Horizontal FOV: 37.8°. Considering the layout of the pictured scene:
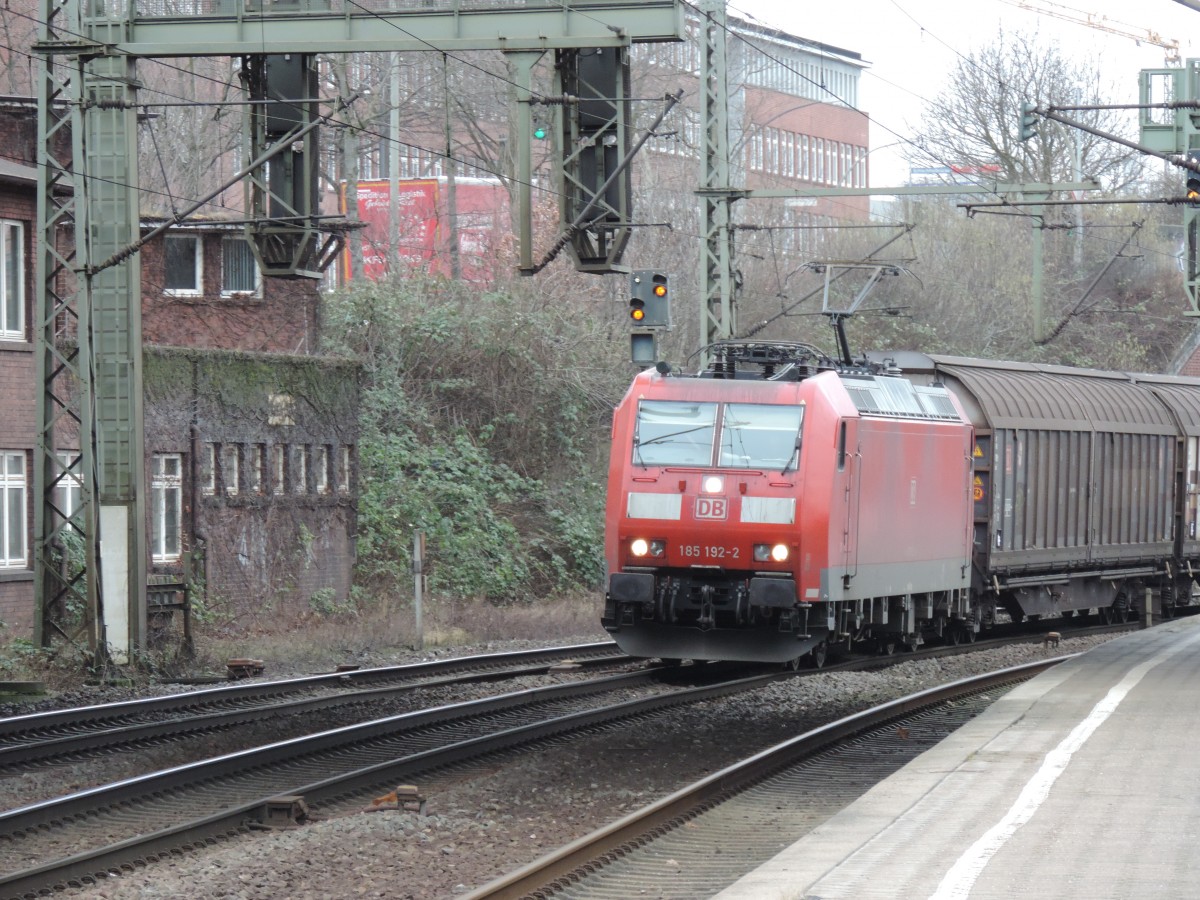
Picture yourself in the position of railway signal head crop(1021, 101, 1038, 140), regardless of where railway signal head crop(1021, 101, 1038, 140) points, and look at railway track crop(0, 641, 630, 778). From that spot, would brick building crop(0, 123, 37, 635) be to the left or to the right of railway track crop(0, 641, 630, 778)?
right

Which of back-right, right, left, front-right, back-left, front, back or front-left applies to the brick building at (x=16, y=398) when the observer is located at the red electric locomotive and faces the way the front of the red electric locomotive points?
back-right

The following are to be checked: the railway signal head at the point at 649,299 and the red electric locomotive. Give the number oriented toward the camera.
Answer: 2

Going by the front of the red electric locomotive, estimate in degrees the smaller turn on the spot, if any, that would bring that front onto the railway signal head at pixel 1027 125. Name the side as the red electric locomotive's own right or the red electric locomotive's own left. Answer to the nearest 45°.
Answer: approximately 180°

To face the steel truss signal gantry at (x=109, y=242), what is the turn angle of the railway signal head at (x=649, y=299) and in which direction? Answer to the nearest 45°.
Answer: approximately 45° to its right

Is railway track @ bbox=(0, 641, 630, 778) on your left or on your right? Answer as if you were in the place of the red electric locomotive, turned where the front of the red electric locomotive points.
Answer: on your right

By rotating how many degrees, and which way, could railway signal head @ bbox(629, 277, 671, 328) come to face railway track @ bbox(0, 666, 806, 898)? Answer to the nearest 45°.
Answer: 0° — it already faces it

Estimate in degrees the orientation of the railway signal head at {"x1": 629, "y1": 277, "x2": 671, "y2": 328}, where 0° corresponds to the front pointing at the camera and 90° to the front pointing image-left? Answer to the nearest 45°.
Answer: approximately 0°
